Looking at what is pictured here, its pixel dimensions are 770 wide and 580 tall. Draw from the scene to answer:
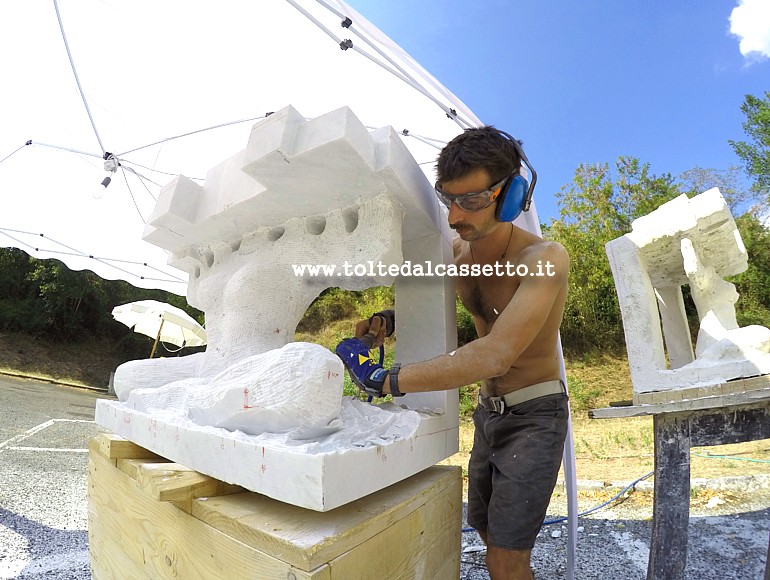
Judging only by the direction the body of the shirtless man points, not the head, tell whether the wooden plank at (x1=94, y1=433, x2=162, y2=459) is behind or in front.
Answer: in front

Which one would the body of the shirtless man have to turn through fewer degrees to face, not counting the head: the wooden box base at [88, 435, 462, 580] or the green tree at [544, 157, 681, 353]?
the wooden box base

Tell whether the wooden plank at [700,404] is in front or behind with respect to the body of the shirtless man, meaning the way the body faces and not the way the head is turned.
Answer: behind

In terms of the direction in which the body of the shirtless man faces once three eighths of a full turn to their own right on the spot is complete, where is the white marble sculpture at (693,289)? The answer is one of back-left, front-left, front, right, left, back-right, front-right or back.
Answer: front-right

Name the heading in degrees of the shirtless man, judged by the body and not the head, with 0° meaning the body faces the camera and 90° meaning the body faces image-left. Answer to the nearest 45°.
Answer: approximately 45°

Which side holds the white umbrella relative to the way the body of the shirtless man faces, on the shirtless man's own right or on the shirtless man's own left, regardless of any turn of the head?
on the shirtless man's own right

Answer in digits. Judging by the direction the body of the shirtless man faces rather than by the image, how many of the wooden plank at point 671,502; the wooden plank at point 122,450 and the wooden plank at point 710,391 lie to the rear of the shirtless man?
2

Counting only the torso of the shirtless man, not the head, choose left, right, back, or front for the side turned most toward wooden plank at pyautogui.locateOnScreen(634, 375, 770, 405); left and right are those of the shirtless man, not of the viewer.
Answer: back

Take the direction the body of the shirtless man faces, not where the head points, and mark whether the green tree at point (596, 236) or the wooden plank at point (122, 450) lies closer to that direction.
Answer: the wooden plank

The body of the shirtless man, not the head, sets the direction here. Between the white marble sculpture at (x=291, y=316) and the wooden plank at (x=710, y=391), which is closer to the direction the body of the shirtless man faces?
the white marble sculpture

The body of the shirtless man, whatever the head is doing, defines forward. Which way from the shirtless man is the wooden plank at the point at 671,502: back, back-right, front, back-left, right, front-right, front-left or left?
back

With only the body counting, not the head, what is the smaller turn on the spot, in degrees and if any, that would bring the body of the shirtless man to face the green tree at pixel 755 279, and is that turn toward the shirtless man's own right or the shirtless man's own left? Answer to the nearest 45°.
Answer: approximately 180°

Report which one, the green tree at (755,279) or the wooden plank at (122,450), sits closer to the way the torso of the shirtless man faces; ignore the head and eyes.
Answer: the wooden plank
